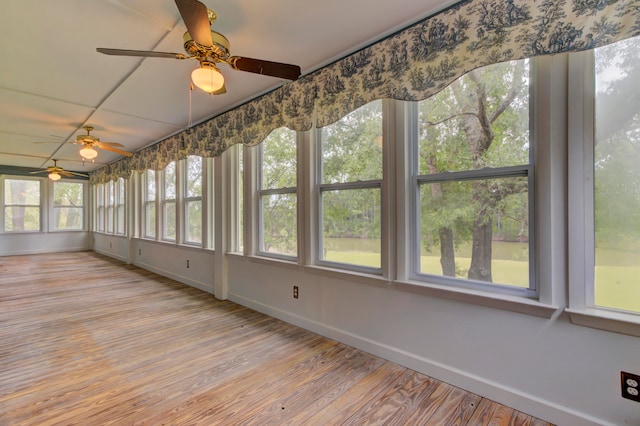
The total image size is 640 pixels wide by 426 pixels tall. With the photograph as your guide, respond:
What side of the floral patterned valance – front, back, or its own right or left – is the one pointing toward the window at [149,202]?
right

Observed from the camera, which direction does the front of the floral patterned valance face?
facing the viewer and to the left of the viewer

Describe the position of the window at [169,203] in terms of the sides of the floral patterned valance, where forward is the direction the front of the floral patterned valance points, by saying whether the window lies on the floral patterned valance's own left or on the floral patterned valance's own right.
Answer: on the floral patterned valance's own right

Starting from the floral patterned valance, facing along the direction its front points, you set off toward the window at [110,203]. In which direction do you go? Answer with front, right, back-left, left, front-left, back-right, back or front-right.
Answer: right

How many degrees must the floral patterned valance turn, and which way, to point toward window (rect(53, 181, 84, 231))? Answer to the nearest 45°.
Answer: approximately 90° to its right

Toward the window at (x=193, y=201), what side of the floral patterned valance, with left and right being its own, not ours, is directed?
right

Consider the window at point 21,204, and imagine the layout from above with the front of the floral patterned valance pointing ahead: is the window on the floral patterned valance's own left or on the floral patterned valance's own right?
on the floral patterned valance's own right
